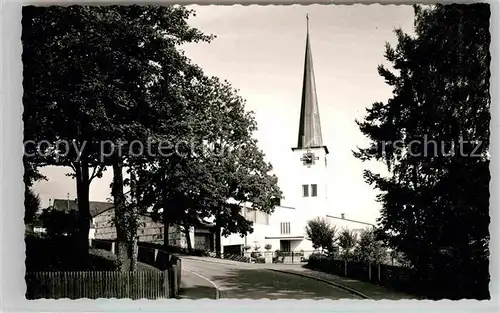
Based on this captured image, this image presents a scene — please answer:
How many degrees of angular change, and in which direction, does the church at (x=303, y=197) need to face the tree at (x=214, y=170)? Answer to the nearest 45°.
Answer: approximately 90° to its right

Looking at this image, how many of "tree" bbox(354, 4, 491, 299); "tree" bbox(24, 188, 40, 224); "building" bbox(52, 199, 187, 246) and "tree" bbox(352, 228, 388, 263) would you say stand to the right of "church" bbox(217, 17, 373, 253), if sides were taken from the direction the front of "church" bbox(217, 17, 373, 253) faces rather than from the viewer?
2

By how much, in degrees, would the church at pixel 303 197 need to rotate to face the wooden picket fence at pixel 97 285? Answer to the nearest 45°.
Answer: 0° — it already faces it

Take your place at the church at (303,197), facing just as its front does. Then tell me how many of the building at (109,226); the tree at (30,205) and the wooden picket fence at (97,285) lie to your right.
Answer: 3

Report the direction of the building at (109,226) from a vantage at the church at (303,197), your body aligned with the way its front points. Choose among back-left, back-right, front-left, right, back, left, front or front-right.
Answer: right

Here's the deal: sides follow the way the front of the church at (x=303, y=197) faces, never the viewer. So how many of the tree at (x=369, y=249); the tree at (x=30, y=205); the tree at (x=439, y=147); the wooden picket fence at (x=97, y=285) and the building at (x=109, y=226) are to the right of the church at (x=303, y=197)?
3

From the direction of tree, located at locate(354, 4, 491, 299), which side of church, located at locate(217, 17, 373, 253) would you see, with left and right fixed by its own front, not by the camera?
front

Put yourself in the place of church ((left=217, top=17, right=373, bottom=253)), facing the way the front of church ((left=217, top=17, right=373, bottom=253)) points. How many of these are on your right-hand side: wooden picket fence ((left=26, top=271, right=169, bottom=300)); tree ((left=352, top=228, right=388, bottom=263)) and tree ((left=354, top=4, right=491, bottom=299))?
1

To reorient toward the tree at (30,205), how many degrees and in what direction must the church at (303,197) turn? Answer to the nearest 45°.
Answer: approximately 90° to its right
